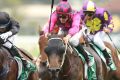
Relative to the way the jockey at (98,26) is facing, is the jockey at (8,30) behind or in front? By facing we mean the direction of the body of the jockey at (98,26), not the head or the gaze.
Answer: in front

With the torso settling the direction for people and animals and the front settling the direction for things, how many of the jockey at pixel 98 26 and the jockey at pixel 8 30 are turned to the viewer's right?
0

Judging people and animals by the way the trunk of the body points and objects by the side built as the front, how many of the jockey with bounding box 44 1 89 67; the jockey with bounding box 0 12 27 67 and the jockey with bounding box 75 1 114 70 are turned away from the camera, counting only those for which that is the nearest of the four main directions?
0

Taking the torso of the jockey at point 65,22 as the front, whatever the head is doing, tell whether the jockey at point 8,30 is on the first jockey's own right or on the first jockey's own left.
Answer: on the first jockey's own right

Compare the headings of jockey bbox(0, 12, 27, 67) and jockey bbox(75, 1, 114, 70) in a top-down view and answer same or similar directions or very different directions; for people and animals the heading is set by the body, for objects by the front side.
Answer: same or similar directions

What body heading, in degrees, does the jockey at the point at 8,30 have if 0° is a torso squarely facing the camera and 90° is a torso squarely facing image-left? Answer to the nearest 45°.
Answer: approximately 45°

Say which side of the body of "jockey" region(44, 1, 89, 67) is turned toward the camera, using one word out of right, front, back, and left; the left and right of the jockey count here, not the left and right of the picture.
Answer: front

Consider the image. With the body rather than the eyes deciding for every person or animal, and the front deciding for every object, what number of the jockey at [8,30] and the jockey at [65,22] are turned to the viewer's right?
0

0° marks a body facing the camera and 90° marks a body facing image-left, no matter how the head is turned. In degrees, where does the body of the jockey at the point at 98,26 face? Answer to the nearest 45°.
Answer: approximately 45°
